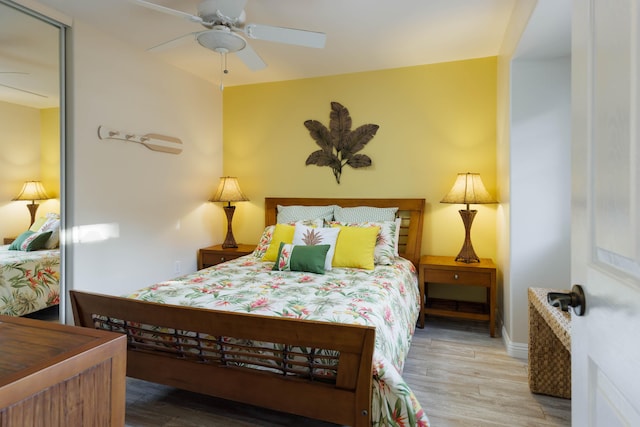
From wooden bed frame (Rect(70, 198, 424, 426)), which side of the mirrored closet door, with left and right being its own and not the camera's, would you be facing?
front

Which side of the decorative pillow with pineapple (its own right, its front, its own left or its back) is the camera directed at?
front

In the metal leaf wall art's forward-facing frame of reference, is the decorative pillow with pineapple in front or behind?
in front

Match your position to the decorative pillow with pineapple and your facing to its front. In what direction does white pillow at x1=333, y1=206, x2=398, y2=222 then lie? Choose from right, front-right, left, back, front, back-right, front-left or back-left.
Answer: back-left

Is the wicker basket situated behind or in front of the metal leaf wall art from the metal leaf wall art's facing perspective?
in front

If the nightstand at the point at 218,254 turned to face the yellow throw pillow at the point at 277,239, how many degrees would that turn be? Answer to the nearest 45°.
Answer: approximately 90° to its left

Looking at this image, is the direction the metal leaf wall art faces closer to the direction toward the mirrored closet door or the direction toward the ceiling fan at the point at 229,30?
the ceiling fan

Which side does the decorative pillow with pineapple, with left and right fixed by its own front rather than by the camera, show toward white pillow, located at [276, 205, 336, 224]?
back

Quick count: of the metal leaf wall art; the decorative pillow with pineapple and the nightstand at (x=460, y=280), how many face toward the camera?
3

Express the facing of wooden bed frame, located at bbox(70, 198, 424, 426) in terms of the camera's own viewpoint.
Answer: facing the viewer and to the left of the viewer

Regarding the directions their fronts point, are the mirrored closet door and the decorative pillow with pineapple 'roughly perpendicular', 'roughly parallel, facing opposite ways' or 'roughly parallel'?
roughly perpendicular

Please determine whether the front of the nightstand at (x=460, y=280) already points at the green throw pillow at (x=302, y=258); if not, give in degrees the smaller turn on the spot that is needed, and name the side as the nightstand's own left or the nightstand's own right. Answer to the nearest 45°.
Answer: approximately 45° to the nightstand's own right

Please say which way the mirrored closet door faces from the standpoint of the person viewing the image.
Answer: facing the viewer and to the right of the viewer

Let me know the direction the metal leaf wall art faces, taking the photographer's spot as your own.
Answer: facing the viewer
